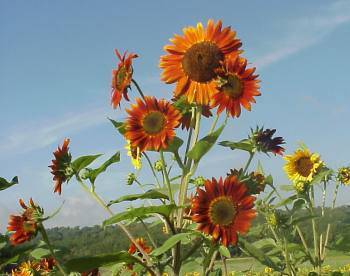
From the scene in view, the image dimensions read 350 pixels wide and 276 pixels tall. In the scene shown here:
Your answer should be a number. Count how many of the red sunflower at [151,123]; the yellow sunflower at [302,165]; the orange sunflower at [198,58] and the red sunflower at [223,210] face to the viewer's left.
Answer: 0

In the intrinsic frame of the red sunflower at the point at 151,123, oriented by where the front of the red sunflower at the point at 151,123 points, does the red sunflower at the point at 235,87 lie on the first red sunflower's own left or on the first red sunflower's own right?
on the first red sunflower's own left

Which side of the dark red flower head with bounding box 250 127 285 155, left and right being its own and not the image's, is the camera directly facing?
right

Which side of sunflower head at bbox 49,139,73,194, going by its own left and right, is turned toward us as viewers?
left

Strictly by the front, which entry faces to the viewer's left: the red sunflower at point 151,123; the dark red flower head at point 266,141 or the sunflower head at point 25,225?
the sunflower head

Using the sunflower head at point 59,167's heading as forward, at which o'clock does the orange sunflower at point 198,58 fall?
The orange sunflower is roughly at 7 o'clock from the sunflower head.

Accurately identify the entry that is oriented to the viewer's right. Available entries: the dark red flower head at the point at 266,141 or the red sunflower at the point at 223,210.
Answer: the dark red flower head

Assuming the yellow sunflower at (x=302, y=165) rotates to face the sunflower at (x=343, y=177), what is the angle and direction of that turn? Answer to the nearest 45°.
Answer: approximately 135° to its left

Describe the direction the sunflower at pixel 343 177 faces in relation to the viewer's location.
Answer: facing the viewer

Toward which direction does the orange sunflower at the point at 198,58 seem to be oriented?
toward the camera

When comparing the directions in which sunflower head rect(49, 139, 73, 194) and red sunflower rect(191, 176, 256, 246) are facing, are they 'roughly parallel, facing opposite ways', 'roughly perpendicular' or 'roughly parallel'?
roughly perpendicular

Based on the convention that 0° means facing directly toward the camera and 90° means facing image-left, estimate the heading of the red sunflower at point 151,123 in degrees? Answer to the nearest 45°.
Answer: approximately 0°

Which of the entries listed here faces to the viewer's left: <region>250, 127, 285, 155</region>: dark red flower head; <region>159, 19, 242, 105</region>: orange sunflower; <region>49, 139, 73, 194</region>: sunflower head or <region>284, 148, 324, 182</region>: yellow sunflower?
the sunflower head

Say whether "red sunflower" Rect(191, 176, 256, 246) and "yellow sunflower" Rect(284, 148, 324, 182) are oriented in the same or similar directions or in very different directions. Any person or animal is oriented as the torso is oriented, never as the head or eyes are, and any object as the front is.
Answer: same or similar directions

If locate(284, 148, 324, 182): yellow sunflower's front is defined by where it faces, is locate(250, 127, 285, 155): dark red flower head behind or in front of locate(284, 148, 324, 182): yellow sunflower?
in front
